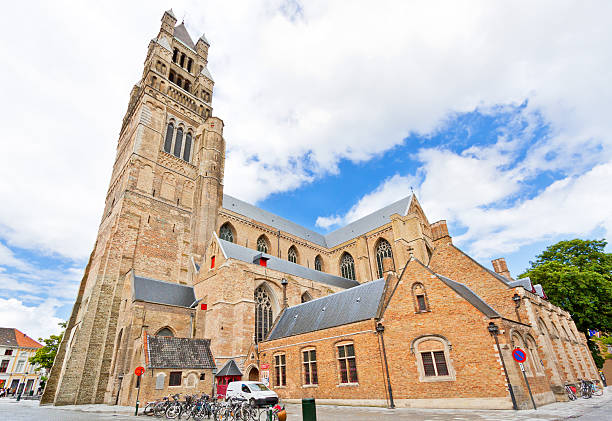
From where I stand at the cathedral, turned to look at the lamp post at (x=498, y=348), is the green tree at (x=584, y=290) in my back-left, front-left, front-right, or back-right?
front-left

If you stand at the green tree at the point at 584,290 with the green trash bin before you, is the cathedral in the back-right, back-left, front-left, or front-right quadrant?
front-right

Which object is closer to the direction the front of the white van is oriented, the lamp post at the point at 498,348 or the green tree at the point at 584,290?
the lamp post

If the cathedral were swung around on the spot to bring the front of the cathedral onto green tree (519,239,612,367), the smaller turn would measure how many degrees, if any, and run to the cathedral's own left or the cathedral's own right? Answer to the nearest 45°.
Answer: approximately 135° to the cathedral's own left

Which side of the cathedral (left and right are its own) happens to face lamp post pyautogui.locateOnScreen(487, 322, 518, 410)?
left

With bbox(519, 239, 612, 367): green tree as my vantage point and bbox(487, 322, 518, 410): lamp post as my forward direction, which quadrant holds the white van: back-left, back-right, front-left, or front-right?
front-right

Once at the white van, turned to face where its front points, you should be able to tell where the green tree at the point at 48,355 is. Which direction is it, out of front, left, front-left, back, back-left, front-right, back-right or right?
back

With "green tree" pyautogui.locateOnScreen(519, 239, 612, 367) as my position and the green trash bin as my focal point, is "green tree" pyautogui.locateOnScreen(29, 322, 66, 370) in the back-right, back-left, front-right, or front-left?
front-right

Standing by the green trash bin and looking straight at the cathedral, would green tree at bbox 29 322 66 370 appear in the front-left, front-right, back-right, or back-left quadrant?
front-left

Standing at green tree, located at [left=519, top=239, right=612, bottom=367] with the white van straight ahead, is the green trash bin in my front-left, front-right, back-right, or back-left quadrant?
front-left

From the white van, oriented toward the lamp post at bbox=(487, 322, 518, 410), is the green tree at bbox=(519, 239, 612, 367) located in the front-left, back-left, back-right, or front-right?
front-left

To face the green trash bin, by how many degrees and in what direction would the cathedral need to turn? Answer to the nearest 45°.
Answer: approximately 45° to its left

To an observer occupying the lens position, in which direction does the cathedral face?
facing the viewer and to the left of the viewer

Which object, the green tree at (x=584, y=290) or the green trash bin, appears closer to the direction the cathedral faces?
the green trash bin
